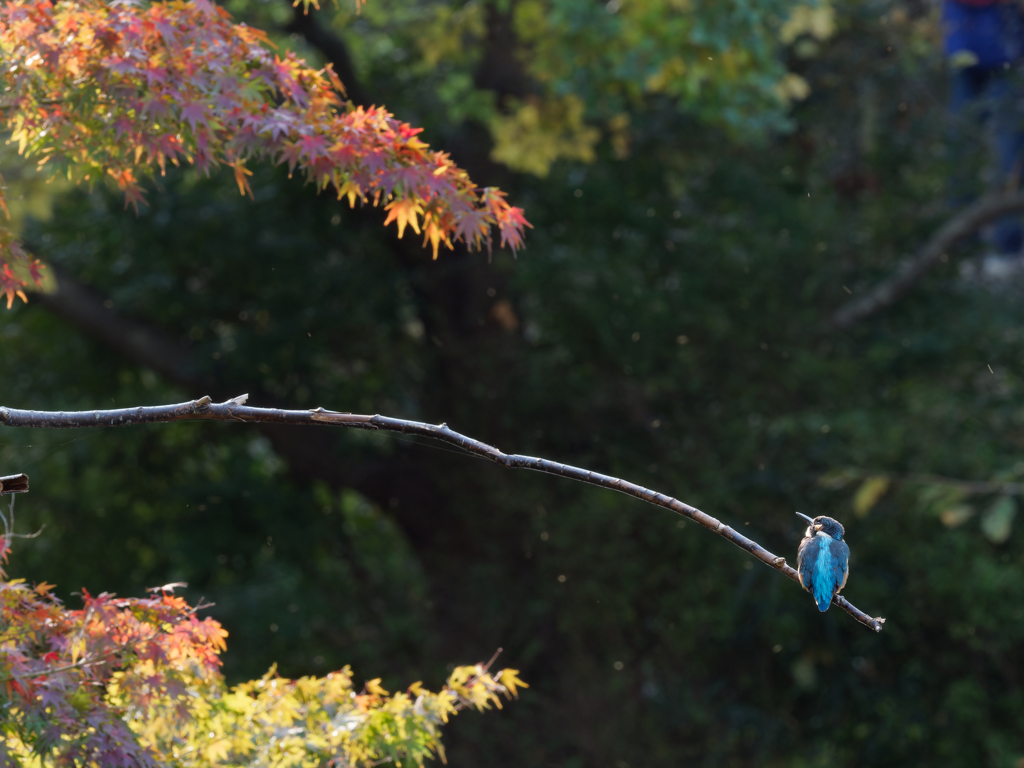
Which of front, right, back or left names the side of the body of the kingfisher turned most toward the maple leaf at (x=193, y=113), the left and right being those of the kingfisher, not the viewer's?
left

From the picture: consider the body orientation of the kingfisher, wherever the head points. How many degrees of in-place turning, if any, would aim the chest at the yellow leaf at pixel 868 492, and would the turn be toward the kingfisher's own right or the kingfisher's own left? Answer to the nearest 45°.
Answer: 0° — it already faces it

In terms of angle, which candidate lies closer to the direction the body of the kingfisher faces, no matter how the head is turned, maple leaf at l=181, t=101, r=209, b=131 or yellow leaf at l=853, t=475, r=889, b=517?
the yellow leaf

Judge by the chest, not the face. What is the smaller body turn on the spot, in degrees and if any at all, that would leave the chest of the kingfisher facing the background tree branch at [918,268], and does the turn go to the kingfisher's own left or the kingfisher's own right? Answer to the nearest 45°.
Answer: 0° — it already faces it

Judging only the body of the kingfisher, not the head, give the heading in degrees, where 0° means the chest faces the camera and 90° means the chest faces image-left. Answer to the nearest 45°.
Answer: approximately 180°
